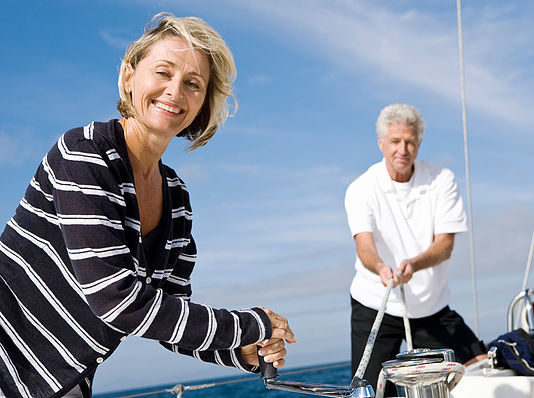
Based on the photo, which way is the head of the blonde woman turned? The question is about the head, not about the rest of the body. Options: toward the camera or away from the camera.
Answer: toward the camera

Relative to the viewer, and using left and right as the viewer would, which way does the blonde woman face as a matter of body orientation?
facing the viewer and to the right of the viewer

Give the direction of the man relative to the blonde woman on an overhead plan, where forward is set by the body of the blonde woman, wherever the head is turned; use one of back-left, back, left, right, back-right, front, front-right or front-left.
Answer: left

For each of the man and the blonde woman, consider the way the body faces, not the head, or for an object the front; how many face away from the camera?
0

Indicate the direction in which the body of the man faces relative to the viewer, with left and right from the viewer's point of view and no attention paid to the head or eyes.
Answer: facing the viewer

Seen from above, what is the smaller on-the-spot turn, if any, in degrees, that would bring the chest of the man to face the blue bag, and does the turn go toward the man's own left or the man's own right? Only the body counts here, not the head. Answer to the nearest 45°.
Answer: approximately 45° to the man's own left
